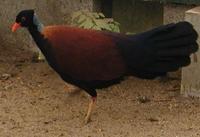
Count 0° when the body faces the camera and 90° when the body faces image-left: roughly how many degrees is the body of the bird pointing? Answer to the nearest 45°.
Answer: approximately 90°
